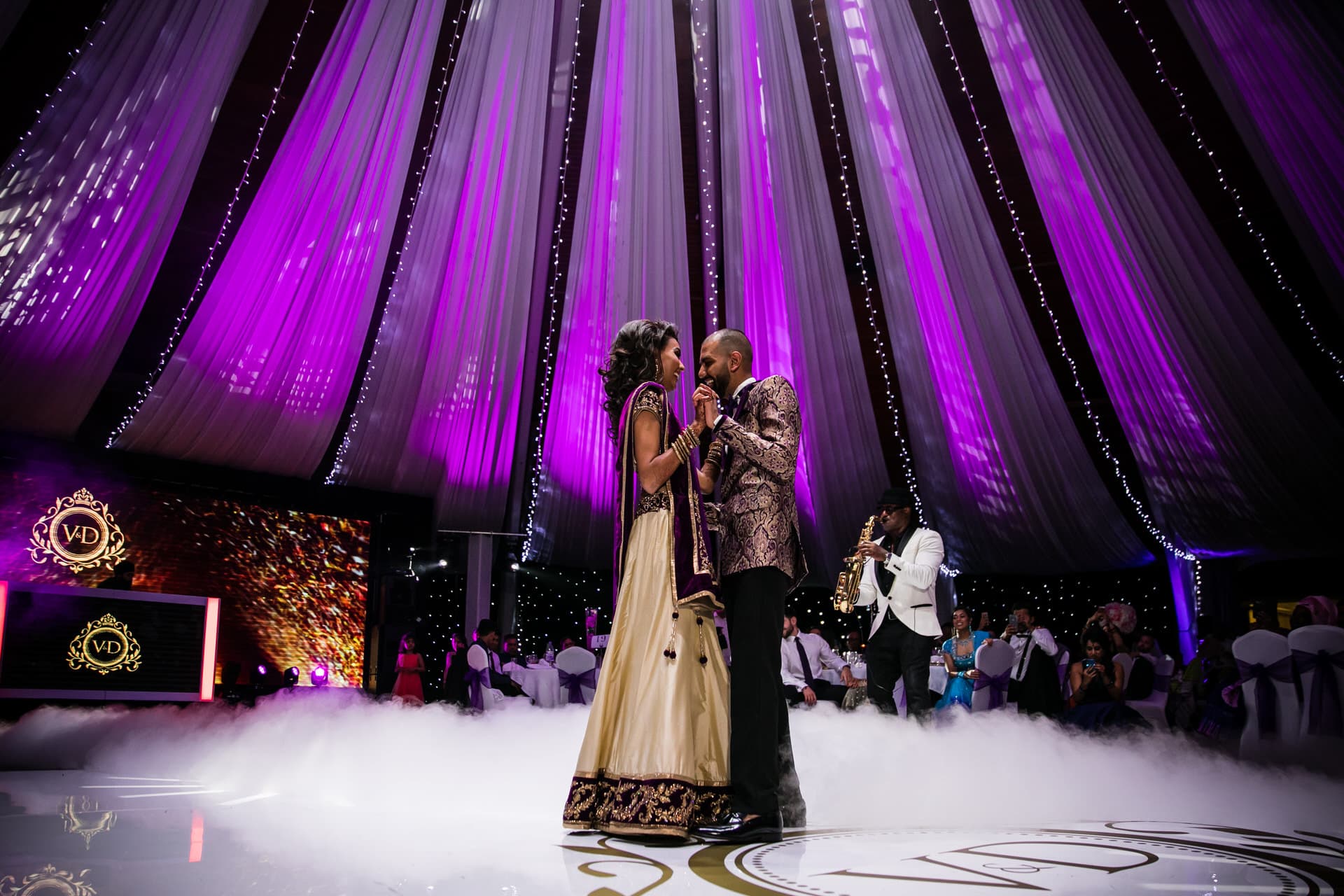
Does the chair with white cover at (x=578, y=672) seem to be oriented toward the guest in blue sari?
no

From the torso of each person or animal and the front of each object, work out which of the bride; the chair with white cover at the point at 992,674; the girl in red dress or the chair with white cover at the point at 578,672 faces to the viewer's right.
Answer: the bride

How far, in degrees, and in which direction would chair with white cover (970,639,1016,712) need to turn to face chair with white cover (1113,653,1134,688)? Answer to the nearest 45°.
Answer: approximately 45° to its right

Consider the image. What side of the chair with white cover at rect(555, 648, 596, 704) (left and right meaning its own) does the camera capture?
back

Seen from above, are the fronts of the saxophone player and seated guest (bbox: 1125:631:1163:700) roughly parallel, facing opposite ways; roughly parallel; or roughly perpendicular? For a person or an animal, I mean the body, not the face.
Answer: roughly parallel

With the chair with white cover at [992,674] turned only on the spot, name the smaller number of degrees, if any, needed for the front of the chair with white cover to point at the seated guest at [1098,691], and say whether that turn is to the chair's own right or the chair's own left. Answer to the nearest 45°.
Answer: approximately 135° to the chair's own right

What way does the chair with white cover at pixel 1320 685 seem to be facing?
away from the camera

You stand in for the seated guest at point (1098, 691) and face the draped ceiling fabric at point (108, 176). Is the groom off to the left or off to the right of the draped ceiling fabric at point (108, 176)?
left

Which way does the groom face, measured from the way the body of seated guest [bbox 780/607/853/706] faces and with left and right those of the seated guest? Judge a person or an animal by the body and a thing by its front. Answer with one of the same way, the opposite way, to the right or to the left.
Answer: to the right

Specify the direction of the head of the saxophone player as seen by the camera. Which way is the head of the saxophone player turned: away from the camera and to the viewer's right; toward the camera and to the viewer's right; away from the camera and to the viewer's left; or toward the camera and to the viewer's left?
toward the camera and to the viewer's left

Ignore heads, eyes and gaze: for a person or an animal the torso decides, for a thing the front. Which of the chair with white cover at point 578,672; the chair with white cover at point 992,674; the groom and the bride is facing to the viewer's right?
the bride

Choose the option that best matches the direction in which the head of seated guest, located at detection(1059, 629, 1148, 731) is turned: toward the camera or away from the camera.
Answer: toward the camera

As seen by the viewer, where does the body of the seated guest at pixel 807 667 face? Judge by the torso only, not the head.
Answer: toward the camera

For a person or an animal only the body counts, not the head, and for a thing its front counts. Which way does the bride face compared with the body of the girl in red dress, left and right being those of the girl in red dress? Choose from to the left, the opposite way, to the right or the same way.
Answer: to the left

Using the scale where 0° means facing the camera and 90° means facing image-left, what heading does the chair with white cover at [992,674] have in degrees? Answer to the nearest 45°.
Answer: approximately 180°

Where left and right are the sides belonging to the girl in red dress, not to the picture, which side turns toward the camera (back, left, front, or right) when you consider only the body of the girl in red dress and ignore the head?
front

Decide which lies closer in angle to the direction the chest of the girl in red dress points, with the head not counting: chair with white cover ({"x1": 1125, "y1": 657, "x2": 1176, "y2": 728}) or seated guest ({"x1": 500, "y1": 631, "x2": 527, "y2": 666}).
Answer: the chair with white cover
